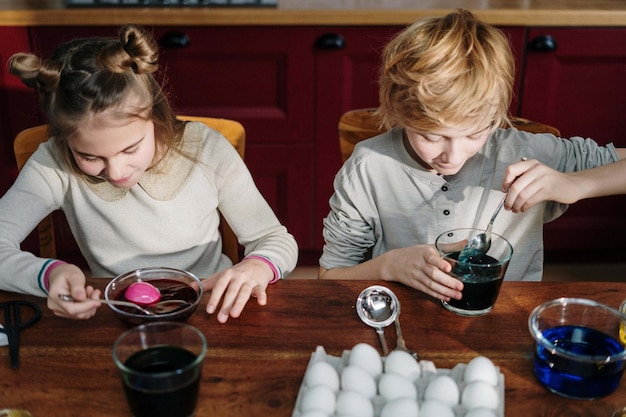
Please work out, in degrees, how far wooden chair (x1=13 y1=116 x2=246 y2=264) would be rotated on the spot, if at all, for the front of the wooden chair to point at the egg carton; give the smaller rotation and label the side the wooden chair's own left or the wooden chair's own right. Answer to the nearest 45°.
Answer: approximately 45° to the wooden chair's own left

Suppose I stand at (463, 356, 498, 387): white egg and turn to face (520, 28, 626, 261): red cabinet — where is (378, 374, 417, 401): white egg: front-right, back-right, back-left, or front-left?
back-left

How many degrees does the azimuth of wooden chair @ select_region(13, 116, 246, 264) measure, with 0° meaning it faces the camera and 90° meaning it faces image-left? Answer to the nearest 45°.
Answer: approximately 0°

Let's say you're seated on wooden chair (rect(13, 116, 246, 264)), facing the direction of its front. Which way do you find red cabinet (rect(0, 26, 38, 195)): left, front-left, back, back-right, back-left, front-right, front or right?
back

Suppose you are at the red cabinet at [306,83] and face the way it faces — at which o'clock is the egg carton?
The egg carton is roughly at 12 o'clock from the red cabinet.

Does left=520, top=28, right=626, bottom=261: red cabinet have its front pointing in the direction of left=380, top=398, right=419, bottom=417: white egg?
yes

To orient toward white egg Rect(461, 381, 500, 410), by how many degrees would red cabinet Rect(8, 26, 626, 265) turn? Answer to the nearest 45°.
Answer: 0° — it already faces it
